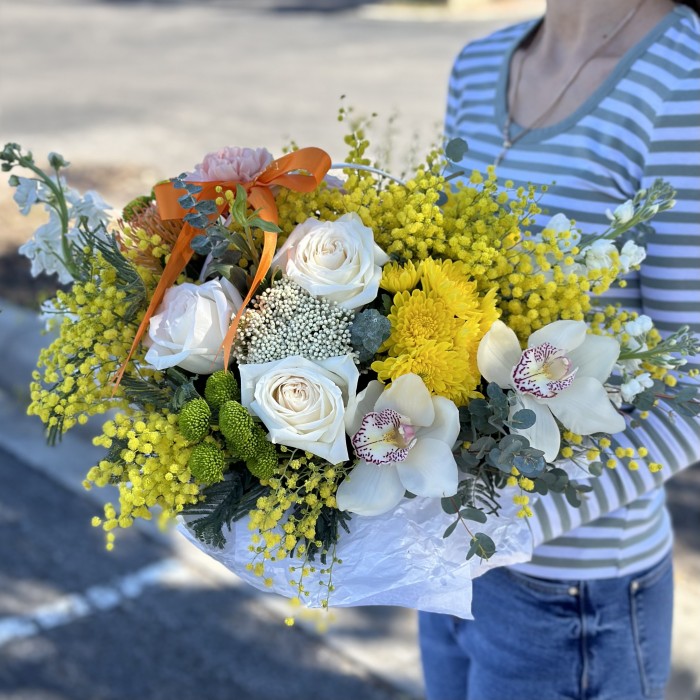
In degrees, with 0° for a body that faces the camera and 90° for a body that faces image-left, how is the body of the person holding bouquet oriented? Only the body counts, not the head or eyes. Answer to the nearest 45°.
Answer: approximately 45°
